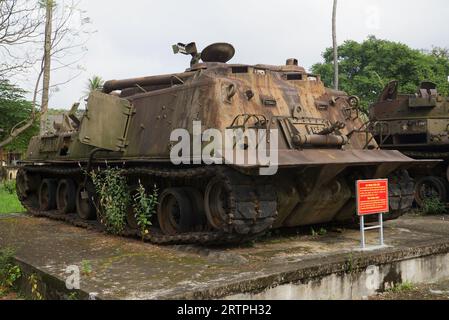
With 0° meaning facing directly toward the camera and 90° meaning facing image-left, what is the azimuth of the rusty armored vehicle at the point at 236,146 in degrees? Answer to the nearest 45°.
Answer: approximately 315°

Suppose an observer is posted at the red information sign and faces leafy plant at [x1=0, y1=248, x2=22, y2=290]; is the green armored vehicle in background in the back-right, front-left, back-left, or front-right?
back-right

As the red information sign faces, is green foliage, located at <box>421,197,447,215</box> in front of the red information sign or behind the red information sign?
behind

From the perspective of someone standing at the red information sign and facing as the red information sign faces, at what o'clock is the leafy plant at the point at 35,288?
The leafy plant is roughly at 2 o'clock from the red information sign.

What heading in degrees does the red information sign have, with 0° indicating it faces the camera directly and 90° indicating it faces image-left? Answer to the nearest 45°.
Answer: approximately 0°

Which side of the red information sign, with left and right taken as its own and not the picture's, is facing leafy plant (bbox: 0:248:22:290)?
right

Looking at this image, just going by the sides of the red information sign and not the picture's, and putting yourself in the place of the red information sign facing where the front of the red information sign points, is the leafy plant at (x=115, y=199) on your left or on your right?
on your right

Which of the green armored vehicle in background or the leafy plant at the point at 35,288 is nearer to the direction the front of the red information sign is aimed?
the leafy plant

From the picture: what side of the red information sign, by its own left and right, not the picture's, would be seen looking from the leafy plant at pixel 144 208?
right
